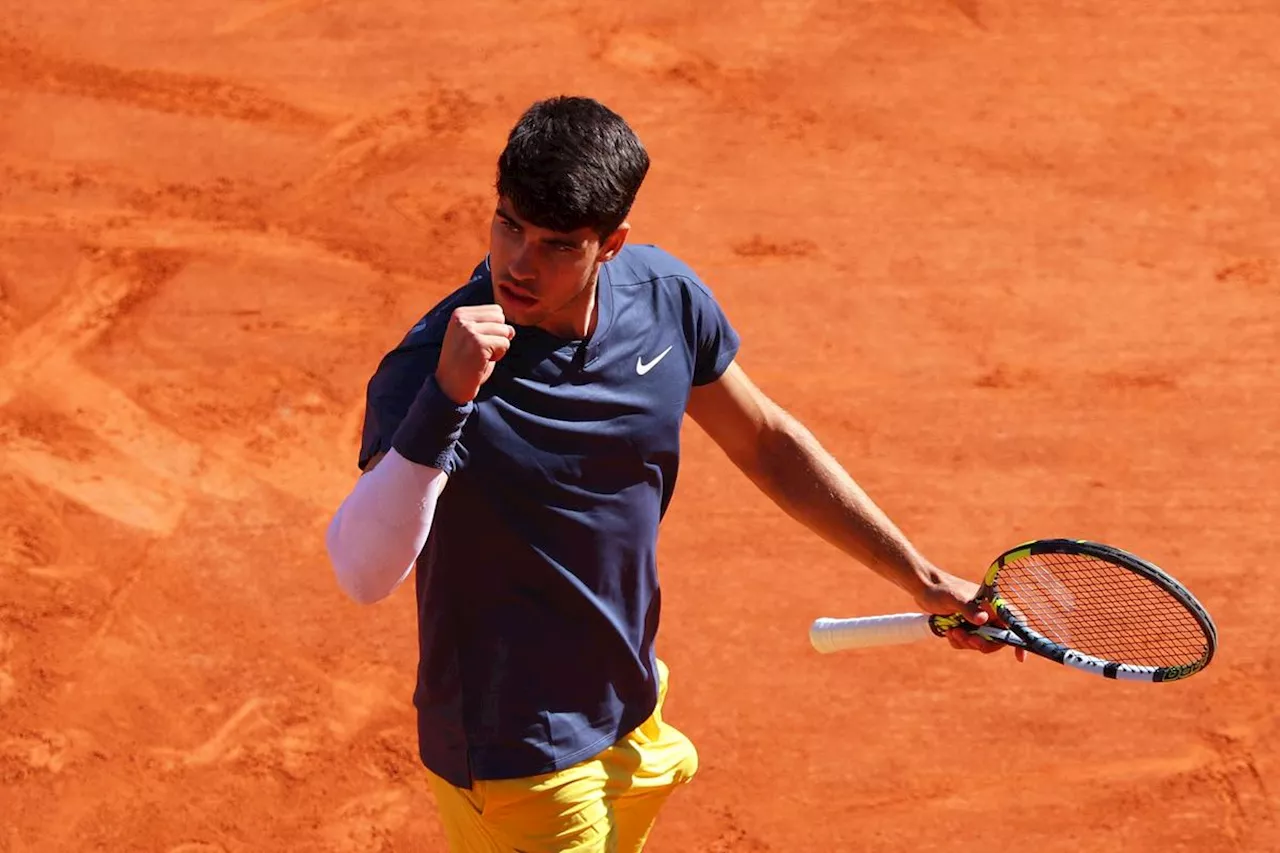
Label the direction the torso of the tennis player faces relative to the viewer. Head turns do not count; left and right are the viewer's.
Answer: facing the viewer
